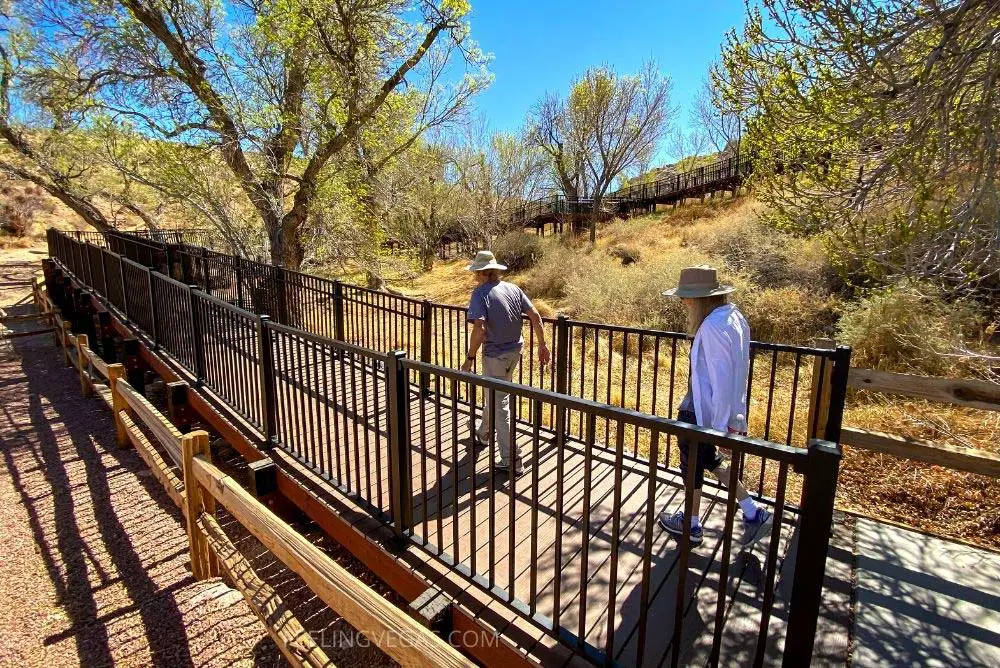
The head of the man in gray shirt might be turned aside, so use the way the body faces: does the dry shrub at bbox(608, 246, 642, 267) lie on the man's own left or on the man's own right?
on the man's own right

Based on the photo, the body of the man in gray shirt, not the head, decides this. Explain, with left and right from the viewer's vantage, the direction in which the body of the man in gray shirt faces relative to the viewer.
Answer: facing away from the viewer and to the left of the viewer

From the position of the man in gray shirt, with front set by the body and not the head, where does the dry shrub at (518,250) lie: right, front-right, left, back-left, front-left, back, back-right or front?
front-right

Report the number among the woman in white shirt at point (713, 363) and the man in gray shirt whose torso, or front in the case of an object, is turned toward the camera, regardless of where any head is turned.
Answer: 0

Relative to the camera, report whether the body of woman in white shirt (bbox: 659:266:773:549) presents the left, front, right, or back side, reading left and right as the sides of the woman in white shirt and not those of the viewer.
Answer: left

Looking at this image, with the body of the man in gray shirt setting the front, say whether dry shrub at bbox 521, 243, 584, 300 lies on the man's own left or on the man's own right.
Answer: on the man's own right
